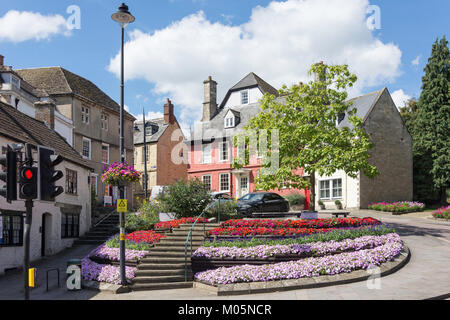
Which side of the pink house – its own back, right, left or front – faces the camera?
front

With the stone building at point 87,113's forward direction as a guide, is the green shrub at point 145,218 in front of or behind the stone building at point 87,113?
in front

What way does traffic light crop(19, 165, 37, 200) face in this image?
toward the camera

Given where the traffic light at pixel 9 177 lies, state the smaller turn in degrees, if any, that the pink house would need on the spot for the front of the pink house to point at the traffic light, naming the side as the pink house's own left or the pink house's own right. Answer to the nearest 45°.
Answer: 0° — it already faces it

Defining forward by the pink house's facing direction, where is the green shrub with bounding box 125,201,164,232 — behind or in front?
in front

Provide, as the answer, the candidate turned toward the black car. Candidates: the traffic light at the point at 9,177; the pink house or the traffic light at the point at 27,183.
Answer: the pink house

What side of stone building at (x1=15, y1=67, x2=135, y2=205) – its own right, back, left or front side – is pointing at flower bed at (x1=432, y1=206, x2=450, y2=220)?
front
